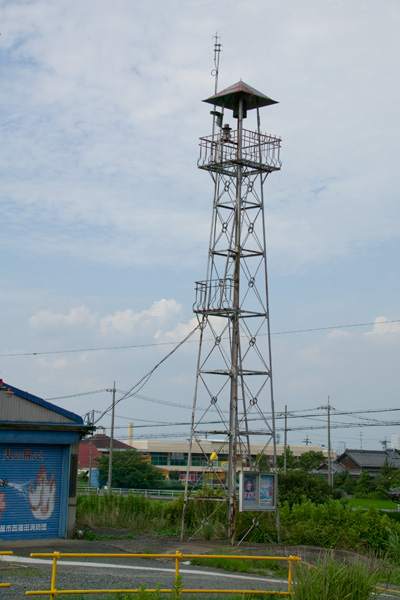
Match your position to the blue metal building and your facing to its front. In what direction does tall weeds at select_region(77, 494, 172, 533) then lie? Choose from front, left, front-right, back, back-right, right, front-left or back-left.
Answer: back-left

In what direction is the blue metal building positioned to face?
toward the camera

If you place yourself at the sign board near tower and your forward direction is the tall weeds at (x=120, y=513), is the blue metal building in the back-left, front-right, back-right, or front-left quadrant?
front-left

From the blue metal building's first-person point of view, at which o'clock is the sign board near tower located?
The sign board near tower is roughly at 9 o'clock from the blue metal building.

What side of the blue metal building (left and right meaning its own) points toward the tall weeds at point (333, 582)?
front
